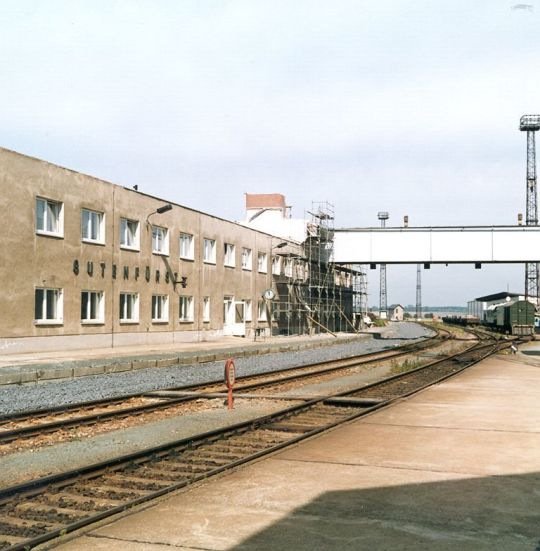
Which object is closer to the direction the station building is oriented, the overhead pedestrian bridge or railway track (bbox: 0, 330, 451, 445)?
the railway track

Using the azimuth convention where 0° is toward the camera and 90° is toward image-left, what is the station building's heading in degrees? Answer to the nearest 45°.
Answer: approximately 315°
